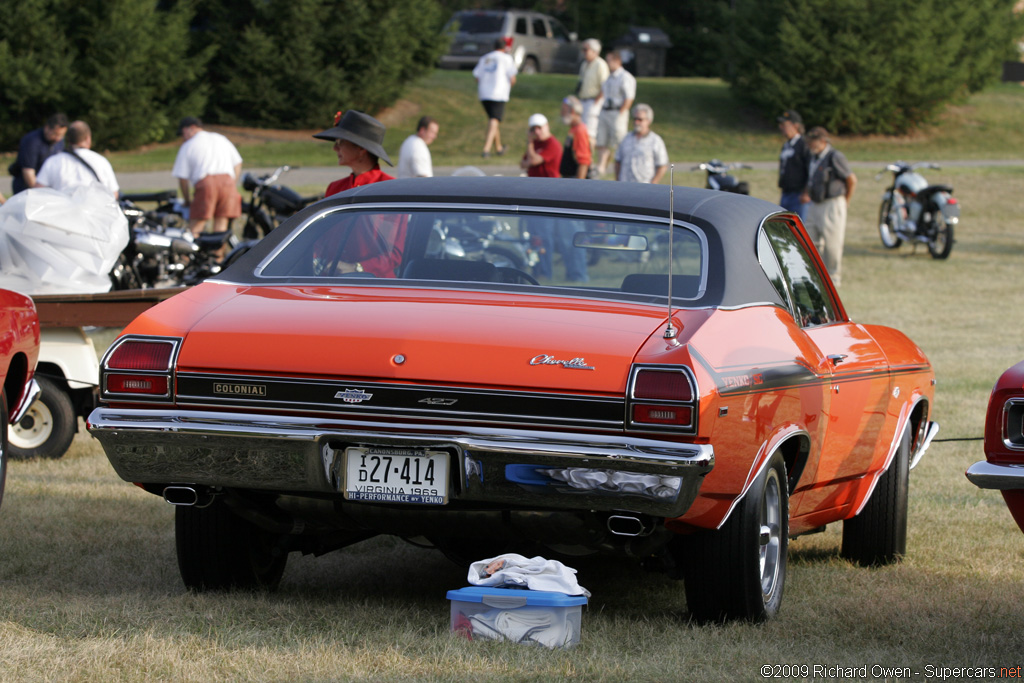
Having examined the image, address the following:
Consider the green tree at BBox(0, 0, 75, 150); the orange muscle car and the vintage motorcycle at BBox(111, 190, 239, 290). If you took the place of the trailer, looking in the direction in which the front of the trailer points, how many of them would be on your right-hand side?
2

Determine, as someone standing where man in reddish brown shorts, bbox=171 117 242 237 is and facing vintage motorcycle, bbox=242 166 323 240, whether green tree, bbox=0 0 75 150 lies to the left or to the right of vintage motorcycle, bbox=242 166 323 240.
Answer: left

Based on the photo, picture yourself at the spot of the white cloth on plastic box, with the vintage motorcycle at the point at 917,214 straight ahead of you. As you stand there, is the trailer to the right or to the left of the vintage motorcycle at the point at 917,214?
left

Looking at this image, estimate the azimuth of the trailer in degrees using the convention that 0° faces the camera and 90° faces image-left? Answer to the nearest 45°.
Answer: approximately 90°
